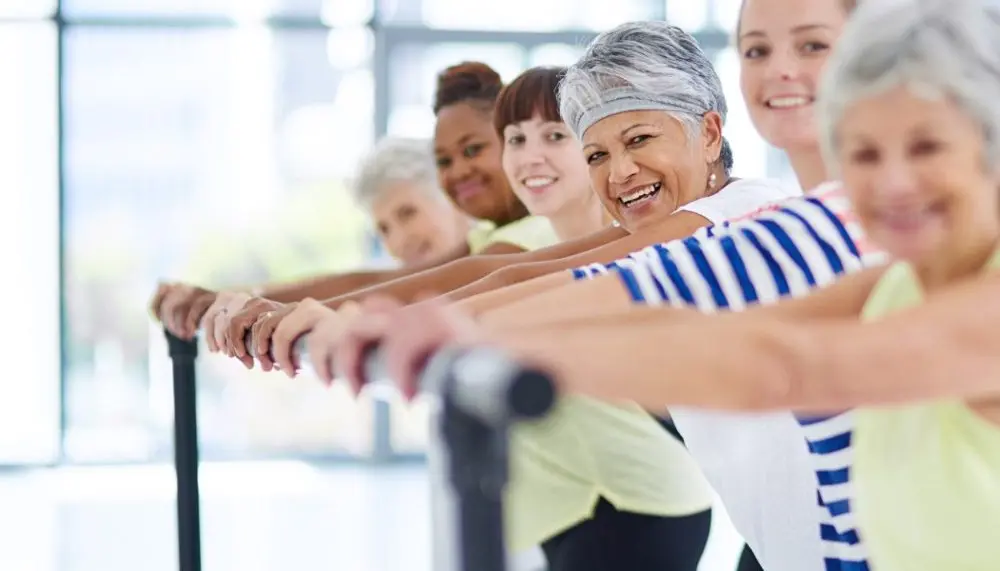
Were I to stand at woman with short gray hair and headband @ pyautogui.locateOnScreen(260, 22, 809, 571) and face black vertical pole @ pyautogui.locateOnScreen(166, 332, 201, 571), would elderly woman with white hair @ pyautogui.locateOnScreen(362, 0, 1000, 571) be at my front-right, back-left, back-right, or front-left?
back-left

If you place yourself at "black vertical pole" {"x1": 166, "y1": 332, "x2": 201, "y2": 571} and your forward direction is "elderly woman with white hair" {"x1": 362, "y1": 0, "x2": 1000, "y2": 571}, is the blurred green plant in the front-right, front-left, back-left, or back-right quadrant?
back-left

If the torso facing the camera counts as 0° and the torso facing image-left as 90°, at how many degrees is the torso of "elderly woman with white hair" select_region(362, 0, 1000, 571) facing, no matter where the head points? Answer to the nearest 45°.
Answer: approximately 45°

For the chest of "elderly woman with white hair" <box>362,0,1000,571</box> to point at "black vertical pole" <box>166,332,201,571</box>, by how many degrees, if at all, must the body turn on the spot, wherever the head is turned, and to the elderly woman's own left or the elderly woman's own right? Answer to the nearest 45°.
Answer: approximately 90° to the elderly woman's own right

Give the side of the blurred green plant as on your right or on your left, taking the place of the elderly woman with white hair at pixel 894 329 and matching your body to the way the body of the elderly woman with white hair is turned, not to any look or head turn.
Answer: on your right

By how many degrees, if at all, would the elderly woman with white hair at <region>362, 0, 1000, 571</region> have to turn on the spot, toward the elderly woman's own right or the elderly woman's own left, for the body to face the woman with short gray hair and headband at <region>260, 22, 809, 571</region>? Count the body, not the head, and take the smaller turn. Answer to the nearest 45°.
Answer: approximately 135° to the elderly woman's own right
